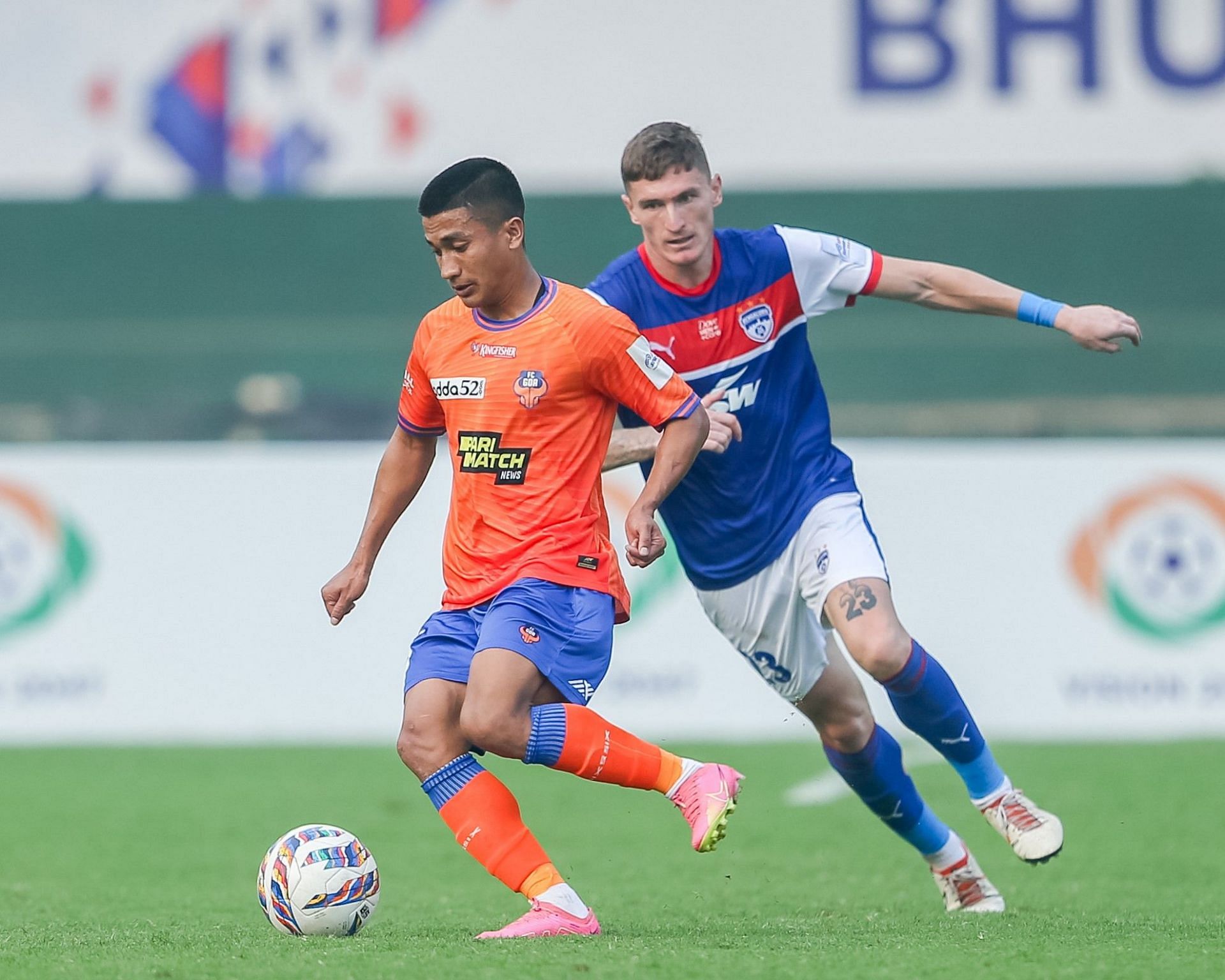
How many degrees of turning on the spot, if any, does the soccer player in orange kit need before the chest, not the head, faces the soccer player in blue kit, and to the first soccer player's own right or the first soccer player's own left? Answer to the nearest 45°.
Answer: approximately 180°

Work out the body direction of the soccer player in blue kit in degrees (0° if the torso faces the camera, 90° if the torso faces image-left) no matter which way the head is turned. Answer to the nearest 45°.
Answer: approximately 0°

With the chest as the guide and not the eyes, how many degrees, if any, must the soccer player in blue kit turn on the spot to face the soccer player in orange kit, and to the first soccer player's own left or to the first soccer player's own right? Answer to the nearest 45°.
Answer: approximately 45° to the first soccer player's own right
